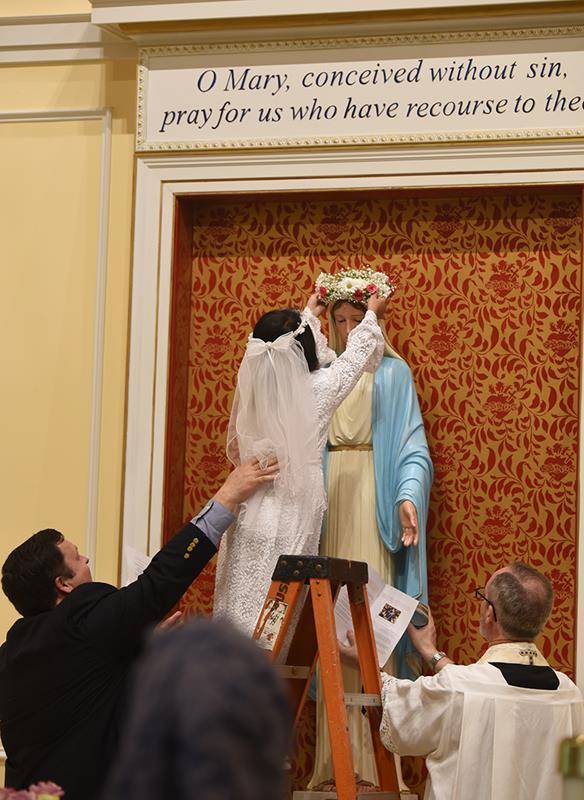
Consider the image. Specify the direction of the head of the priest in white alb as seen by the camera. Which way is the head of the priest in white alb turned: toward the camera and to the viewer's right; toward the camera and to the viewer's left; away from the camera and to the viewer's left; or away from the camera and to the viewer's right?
away from the camera and to the viewer's left

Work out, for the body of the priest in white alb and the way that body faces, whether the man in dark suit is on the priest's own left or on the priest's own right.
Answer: on the priest's own left

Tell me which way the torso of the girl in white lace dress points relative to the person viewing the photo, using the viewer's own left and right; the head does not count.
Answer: facing away from the viewer and to the right of the viewer

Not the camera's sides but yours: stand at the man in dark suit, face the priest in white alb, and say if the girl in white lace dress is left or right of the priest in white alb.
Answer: left

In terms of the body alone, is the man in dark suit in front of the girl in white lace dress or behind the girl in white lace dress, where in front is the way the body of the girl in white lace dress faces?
behind

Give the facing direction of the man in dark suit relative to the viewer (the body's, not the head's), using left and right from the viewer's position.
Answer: facing away from the viewer and to the right of the viewer

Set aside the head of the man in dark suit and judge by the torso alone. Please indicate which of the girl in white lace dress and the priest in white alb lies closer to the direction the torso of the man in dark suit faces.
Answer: the girl in white lace dress

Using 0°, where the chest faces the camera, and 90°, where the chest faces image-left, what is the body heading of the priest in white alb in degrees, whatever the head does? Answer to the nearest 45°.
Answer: approximately 135°

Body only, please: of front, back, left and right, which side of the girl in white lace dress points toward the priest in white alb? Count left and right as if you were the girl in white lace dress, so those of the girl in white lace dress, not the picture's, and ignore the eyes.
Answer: right

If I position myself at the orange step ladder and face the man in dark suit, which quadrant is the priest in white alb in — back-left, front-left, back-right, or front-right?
back-left
